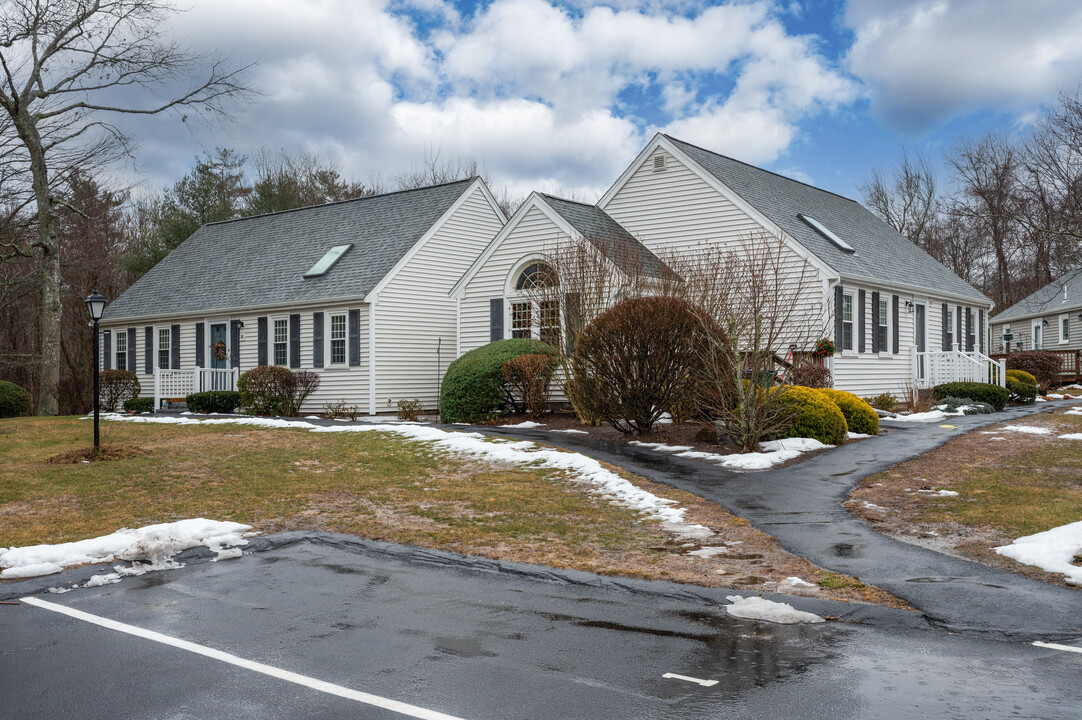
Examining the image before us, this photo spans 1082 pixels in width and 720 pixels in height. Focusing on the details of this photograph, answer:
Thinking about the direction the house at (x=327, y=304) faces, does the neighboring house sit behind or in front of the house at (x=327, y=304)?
behind

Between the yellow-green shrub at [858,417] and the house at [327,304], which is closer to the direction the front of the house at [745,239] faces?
the yellow-green shrub

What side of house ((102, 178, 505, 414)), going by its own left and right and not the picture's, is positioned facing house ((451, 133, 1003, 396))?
left

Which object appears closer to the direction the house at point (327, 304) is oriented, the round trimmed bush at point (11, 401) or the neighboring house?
the round trimmed bush

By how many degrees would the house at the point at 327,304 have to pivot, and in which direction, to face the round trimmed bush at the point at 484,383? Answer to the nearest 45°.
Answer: approximately 90° to its left

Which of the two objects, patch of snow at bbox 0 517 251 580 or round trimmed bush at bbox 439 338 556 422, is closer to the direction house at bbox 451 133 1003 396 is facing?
the patch of snow

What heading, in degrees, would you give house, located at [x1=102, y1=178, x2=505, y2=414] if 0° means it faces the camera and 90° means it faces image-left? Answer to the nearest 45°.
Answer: approximately 45°

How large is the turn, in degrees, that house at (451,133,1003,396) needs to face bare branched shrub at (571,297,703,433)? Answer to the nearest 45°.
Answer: approximately 45° to its right

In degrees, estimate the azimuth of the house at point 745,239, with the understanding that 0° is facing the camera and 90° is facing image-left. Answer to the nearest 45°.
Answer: approximately 315°
